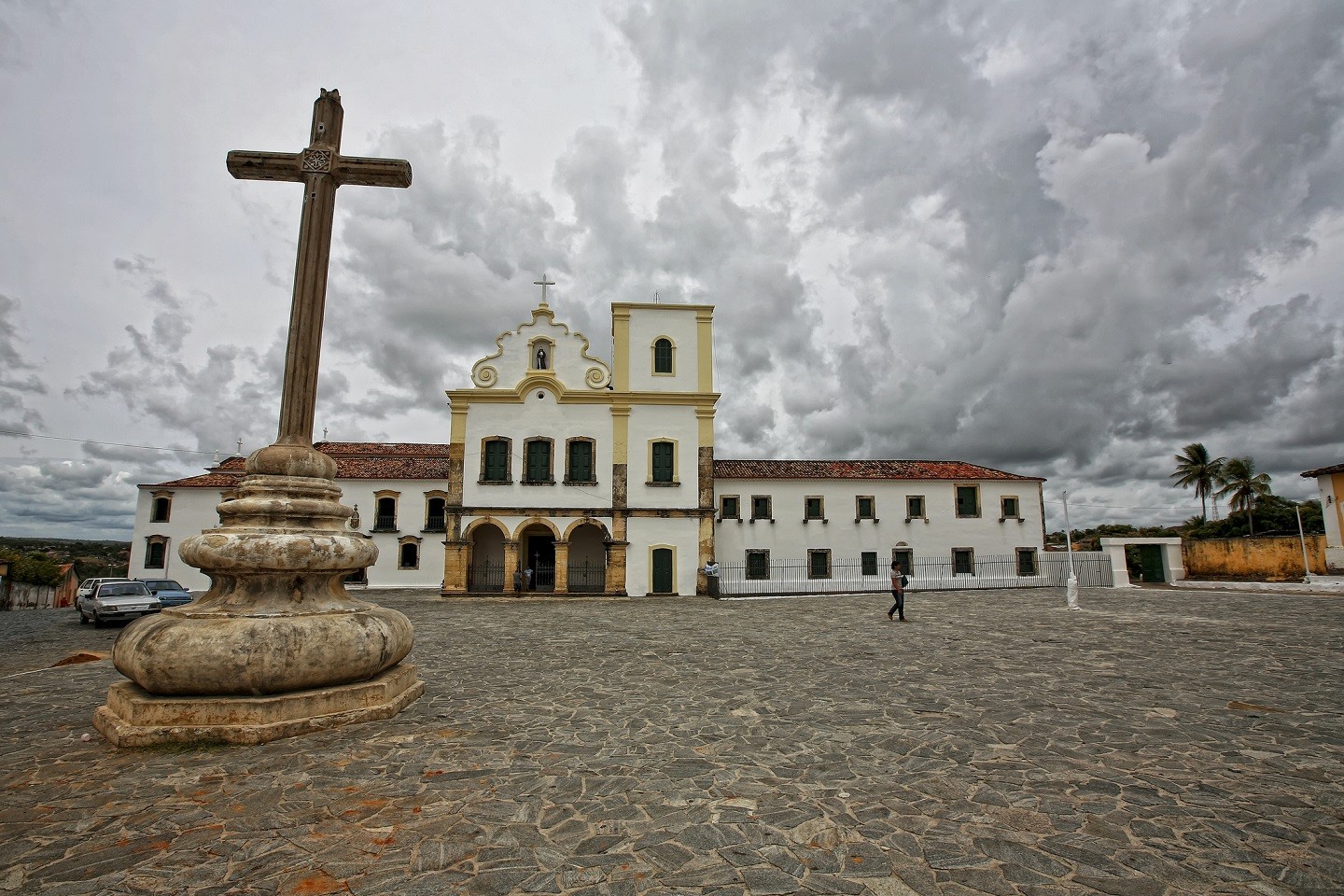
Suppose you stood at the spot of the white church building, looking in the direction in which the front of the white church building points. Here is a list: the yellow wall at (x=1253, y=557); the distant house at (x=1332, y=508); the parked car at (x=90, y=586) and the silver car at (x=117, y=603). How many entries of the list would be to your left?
2

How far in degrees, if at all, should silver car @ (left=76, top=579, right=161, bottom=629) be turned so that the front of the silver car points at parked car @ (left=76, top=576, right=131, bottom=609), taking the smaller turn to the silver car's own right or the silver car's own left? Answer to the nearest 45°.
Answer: approximately 135° to the silver car's own left

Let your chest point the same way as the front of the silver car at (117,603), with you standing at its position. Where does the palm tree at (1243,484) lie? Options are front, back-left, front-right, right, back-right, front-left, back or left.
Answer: front-left

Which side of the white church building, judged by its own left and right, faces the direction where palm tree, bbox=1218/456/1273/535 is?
left

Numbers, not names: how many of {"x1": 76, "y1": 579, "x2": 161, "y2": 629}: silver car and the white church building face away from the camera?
0

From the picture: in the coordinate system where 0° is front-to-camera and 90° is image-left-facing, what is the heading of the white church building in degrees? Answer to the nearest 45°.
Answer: approximately 0°

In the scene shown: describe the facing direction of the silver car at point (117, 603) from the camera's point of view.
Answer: facing the viewer and to the right of the viewer

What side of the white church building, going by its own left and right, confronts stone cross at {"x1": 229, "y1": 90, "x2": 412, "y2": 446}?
front

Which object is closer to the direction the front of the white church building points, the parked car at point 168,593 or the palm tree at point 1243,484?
the parked car

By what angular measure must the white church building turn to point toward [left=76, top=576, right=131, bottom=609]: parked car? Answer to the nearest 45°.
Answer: approximately 90° to its right

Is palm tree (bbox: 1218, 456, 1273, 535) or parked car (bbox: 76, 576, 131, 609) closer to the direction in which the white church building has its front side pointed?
the parked car

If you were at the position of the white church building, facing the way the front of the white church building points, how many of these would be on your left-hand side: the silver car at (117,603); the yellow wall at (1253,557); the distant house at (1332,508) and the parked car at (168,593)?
2

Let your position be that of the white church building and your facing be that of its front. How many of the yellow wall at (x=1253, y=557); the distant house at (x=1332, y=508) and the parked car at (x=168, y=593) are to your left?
2

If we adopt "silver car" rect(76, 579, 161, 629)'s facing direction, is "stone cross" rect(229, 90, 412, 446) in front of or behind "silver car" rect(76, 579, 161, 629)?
in front
